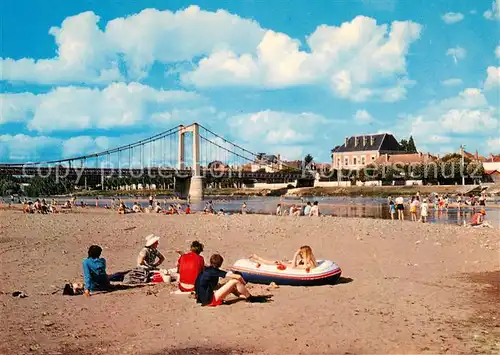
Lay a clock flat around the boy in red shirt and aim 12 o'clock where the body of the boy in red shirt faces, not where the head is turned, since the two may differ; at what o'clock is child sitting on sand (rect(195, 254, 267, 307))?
The child sitting on sand is roughly at 5 o'clock from the boy in red shirt.

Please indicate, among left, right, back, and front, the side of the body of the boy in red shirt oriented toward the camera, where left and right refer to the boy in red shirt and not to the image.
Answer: back

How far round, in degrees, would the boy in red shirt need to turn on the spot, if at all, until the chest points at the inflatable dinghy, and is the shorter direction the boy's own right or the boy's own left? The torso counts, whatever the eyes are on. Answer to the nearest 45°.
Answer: approximately 90° to the boy's own right
